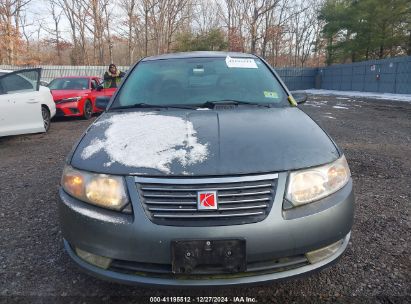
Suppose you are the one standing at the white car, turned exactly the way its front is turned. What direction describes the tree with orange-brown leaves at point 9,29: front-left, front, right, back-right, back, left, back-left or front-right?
back-right

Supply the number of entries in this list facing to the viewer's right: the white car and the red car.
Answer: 0

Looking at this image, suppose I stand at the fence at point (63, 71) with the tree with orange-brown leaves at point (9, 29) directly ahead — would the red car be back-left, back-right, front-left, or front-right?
back-left

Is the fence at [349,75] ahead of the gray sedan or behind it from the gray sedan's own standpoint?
behind

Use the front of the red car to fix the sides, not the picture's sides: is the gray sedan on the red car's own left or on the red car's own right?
on the red car's own left

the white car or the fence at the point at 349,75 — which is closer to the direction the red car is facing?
the white car

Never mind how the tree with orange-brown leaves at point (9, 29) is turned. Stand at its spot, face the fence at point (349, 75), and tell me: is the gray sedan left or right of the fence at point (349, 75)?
right

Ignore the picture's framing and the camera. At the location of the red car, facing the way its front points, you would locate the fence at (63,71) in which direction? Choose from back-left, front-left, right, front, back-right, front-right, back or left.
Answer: back-right

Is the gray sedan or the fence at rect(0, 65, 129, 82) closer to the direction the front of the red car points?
the gray sedan

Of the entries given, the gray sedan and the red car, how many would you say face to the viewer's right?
0

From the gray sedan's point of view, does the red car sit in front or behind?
behind

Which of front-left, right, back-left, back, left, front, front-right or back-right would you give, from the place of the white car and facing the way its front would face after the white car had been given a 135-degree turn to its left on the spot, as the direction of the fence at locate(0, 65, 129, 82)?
left
